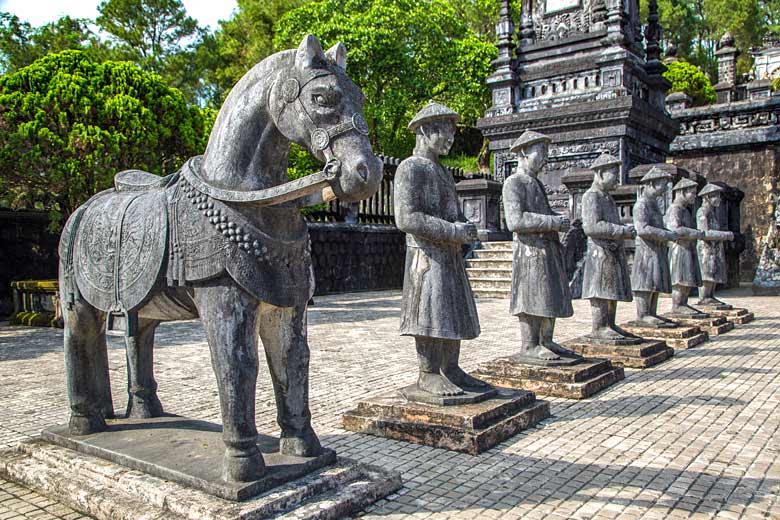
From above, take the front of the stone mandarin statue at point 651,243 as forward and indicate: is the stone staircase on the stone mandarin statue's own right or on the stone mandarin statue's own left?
on the stone mandarin statue's own left

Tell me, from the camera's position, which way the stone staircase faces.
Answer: facing the viewer

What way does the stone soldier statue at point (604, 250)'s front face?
to the viewer's right

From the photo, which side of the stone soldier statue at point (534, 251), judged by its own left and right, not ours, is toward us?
right

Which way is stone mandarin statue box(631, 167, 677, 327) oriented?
to the viewer's right

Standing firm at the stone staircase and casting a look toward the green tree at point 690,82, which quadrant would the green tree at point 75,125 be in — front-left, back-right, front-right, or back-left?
back-left

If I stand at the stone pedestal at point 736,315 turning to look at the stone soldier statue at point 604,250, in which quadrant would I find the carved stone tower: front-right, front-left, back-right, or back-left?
back-right

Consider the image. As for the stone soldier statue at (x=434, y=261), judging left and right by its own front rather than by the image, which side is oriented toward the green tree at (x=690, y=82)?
left

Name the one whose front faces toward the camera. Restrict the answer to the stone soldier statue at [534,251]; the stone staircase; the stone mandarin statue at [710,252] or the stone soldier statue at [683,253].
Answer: the stone staircase

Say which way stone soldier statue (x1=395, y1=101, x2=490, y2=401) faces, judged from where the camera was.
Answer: facing the viewer and to the right of the viewer

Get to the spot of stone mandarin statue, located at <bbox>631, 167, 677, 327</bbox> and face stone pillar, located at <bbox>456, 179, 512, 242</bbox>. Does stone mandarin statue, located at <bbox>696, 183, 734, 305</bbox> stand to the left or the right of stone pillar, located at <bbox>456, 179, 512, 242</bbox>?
right
